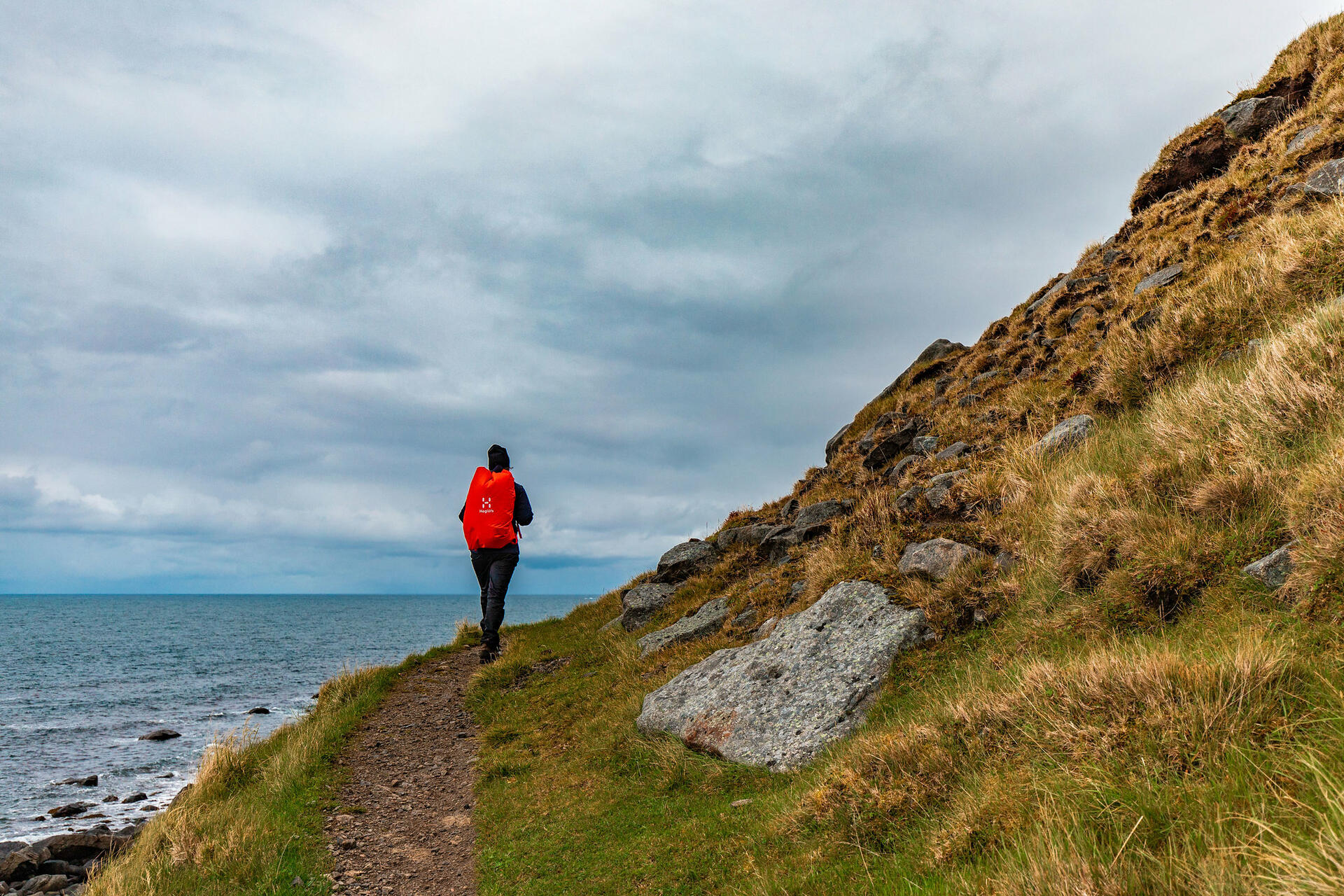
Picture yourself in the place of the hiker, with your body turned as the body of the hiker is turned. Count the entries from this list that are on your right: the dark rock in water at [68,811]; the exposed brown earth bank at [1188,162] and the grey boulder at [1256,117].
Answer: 2

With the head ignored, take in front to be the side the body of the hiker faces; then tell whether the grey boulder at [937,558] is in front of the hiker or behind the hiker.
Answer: behind

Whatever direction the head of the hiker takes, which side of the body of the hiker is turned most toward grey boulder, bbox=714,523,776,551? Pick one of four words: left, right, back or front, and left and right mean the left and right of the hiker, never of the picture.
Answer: right

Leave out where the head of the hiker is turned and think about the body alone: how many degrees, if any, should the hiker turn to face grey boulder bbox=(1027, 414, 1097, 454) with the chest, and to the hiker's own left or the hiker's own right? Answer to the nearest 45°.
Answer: approximately 135° to the hiker's own right

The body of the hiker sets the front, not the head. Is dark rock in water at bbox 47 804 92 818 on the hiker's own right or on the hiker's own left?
on the hiker's own left

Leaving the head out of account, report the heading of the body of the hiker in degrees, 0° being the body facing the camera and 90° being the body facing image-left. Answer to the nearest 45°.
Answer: approximately 180°

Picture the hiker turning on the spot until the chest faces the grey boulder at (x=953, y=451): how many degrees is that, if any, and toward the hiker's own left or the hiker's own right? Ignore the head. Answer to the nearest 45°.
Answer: approximately 135° to the hiker's own right
